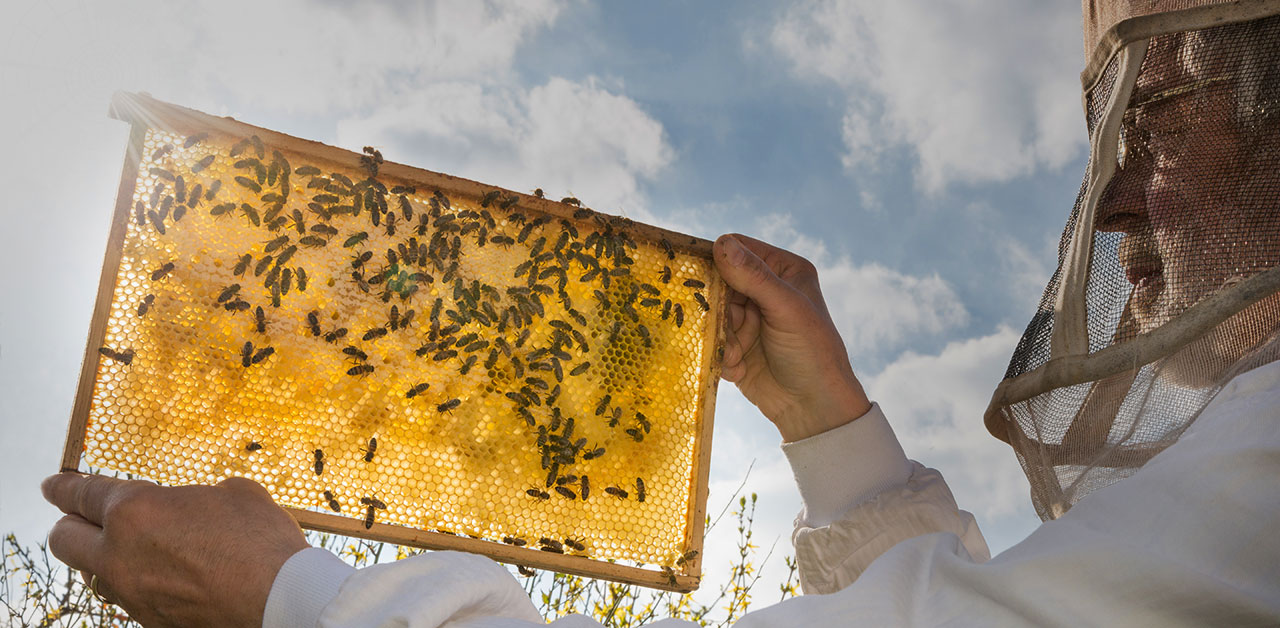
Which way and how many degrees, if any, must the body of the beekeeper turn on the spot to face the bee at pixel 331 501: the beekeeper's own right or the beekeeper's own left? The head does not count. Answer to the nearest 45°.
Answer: approximately 45° to the beekeeper's own right

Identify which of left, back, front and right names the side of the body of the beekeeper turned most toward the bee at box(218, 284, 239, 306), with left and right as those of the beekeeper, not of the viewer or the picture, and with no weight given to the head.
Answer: front

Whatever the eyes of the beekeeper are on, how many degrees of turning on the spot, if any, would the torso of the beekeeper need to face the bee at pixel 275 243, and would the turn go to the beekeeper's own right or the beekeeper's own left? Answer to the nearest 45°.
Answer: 0° — they already face it

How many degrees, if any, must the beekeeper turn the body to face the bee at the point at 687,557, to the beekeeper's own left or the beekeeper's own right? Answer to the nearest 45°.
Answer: approximately 45° to the beekeeper's own right

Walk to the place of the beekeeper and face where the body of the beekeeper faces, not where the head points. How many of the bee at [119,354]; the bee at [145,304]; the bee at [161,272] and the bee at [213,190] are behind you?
0

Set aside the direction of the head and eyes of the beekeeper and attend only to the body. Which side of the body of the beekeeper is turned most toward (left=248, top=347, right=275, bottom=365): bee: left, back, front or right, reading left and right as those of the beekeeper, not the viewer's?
front

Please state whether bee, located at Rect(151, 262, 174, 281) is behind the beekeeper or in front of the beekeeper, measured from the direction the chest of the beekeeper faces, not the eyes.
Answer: in front

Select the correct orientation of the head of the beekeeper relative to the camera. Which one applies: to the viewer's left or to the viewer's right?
to the viewer's left

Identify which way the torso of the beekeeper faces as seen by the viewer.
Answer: to the viewer's left
